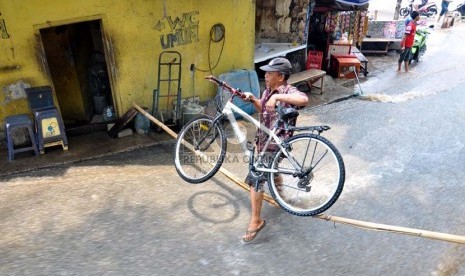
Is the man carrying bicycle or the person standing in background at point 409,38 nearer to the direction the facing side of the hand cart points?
the man carrying bicycle

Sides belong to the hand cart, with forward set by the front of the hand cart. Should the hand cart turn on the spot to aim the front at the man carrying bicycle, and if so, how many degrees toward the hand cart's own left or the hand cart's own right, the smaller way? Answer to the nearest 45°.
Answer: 0° — it already faces them

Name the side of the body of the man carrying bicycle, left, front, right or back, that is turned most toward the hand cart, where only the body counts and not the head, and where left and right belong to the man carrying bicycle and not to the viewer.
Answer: right

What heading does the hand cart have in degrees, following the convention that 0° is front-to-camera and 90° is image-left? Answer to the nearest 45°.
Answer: approximately 0°

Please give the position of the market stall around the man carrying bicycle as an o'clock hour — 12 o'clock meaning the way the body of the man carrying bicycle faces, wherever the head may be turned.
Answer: The market stall is roughly at 5 o'clock from the man carrying bicycle.

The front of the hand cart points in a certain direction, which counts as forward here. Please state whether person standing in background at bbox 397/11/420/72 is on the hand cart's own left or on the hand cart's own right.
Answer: on the hand cart's own left

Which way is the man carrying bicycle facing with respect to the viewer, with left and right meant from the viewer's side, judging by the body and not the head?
facing the viewer and to the left of the viewer

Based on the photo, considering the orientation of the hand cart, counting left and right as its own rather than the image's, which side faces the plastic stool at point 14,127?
right

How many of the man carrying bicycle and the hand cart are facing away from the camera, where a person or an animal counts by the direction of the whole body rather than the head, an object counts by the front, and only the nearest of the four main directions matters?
0
